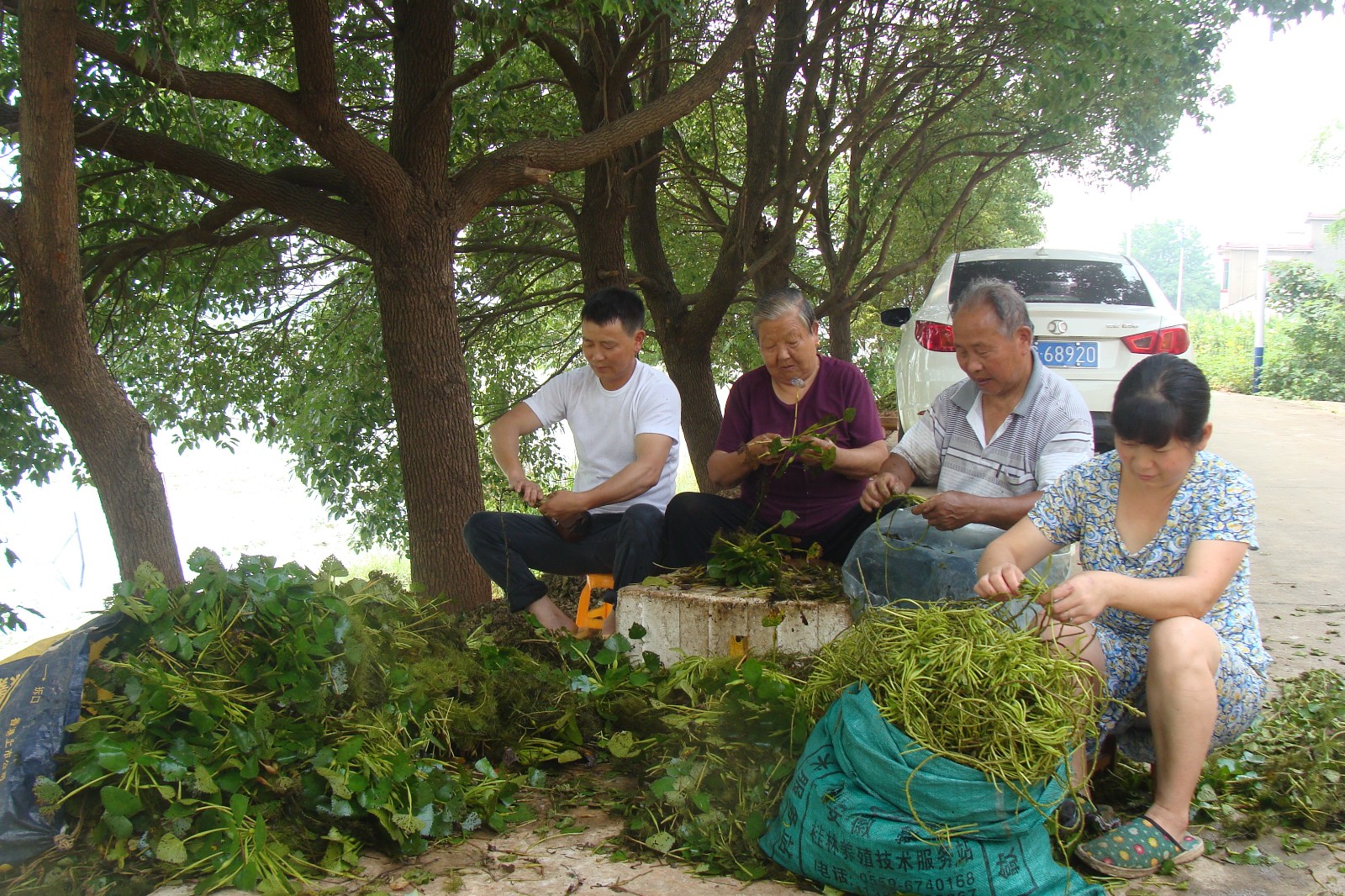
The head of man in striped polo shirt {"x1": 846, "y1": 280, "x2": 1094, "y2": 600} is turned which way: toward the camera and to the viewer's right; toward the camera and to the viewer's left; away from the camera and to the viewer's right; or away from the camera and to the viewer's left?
toward the camera and to the viewer's left

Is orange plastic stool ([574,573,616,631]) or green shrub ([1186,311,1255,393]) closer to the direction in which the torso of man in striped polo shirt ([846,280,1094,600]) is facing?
the orange plastic stool

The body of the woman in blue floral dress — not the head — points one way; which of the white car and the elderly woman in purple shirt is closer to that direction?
the elderly woman in purple shirt

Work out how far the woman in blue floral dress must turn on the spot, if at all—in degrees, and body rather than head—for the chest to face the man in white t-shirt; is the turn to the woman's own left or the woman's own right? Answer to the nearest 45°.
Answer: approximately 90° to the woman's own right

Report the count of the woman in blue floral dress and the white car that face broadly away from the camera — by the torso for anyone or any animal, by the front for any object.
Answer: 1

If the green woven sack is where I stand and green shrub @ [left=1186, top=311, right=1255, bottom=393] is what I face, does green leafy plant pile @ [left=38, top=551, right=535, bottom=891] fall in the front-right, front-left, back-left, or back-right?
back-left

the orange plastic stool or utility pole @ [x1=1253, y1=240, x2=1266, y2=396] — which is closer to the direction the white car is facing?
the utility pole

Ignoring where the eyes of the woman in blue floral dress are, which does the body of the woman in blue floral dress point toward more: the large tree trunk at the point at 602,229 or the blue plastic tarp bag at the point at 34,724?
the blue plastic tarp bag

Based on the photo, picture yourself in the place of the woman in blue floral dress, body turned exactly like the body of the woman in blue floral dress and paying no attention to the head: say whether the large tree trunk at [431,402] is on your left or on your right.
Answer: on your right

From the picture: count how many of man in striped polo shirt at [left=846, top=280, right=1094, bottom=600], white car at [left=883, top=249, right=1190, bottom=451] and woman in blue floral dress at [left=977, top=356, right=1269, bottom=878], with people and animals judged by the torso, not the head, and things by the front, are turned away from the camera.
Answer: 1

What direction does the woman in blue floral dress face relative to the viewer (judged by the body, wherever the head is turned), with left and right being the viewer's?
facing the viewer and to the left of the viewer

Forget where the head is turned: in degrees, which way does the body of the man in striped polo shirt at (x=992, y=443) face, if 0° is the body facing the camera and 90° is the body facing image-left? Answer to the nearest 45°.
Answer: approximately 45°

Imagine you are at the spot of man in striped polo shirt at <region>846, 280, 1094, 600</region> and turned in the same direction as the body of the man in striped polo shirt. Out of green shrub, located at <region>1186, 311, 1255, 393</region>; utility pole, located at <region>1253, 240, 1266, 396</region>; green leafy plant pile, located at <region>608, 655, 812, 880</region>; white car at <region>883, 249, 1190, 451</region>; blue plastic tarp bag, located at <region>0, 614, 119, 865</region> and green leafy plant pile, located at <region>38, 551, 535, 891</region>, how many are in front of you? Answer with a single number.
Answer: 3

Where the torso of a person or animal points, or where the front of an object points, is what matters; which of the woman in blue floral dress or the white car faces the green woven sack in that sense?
the woman in blue floral dress

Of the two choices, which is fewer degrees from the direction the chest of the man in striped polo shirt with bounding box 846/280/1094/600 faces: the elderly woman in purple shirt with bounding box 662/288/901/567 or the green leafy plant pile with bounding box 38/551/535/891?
the green leafy plant pile

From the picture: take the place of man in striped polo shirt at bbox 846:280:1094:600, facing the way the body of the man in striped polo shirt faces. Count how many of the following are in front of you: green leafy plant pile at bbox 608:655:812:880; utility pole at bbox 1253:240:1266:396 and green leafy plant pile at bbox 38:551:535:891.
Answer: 2

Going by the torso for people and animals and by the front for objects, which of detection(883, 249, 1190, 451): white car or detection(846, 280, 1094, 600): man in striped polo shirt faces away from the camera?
the white car

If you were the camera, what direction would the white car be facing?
facing away from the viewer
